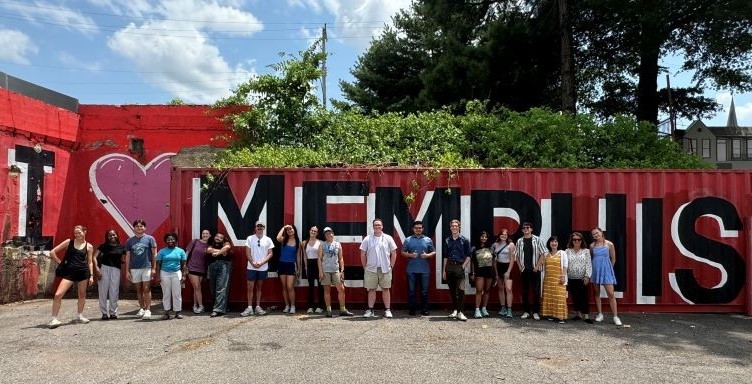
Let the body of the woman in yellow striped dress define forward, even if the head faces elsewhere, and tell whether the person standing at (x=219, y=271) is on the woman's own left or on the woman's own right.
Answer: on the woman's own right

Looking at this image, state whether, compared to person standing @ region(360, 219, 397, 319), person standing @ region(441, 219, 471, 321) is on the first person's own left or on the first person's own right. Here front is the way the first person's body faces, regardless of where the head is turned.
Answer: on the first person's own left

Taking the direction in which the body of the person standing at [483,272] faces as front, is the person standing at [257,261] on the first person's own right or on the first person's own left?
on the first person's own right

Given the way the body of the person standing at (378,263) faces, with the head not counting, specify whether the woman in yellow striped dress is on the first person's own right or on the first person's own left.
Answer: on the first person's own left

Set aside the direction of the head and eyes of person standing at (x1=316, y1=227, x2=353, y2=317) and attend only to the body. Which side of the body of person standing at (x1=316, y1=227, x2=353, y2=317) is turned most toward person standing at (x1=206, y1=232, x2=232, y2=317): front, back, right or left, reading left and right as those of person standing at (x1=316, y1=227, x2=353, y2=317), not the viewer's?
right

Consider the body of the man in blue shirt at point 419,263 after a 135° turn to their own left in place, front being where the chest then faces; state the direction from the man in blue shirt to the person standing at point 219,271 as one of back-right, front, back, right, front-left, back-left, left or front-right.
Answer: back-left

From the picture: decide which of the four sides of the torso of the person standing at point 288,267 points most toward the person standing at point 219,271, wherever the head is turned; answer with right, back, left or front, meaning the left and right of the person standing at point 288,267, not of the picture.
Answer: right
